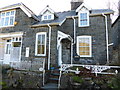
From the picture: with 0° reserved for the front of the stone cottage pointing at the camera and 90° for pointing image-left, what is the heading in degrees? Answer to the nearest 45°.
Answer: approximately 0°

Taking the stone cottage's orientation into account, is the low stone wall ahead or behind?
ahead
